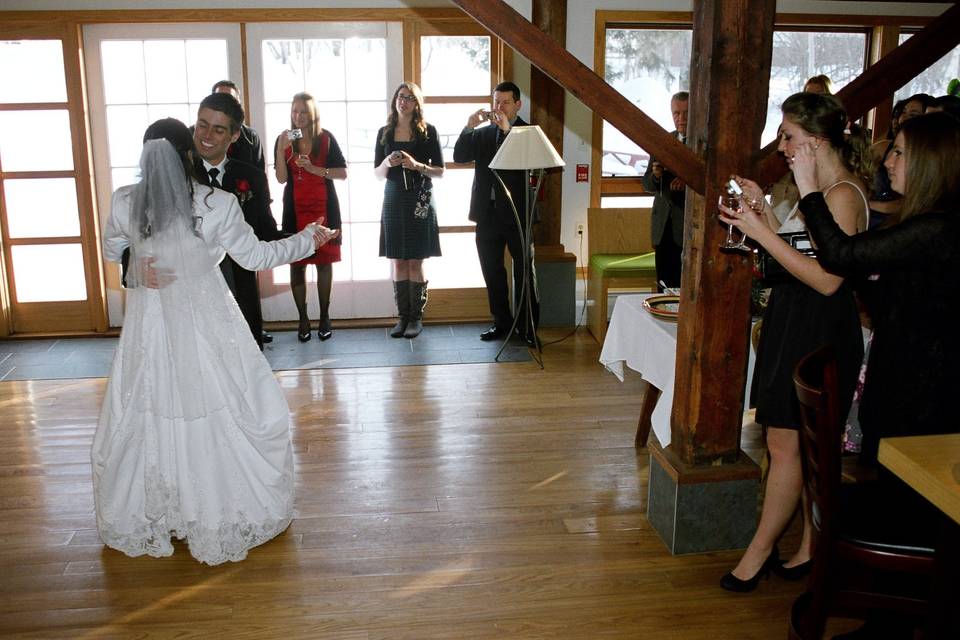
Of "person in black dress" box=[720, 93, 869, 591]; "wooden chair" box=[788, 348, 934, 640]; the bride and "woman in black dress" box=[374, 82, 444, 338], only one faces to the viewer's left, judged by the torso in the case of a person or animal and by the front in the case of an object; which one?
"person in black dress" box=[720, 93, 869, 591]

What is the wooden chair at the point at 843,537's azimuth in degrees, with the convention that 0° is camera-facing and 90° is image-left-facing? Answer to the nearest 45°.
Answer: approximately 270°

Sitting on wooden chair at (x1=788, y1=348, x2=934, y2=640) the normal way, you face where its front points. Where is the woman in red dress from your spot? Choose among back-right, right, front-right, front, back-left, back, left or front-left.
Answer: back-left

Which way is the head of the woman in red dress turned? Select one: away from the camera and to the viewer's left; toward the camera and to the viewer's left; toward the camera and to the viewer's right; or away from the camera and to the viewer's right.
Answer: toward the camera and to the viewer's left

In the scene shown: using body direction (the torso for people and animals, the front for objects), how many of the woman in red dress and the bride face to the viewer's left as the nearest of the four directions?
0

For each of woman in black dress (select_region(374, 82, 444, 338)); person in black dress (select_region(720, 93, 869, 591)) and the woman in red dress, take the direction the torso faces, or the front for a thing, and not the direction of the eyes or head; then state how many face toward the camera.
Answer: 2

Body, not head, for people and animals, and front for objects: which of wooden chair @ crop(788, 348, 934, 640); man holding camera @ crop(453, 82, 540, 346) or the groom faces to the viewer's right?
the wooden chair

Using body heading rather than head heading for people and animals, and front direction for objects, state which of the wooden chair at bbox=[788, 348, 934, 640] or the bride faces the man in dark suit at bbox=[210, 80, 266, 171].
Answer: the bride

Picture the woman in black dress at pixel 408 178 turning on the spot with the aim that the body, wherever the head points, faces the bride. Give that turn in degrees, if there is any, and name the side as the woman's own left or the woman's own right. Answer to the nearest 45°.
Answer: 0° — they already face them

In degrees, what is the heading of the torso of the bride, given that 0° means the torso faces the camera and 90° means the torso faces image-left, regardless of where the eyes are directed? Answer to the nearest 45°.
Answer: approximately 180°

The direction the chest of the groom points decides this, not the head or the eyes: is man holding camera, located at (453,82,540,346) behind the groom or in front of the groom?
behind

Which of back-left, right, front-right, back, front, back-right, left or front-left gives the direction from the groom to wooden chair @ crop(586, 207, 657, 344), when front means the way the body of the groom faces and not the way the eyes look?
back-left

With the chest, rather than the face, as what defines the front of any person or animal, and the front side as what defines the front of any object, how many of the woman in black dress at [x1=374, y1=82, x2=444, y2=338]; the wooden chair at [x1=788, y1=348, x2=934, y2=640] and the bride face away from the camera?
1

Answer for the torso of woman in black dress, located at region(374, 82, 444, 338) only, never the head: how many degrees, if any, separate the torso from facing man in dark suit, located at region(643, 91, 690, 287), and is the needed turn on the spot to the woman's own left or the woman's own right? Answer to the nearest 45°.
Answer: approximately 45° to the woman's own left

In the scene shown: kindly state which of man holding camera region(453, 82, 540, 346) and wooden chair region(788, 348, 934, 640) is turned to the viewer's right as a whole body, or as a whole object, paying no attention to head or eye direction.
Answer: the wooden chair
